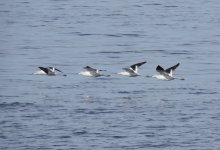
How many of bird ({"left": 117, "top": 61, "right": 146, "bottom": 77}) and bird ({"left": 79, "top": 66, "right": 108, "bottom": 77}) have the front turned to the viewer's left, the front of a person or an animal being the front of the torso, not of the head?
2
